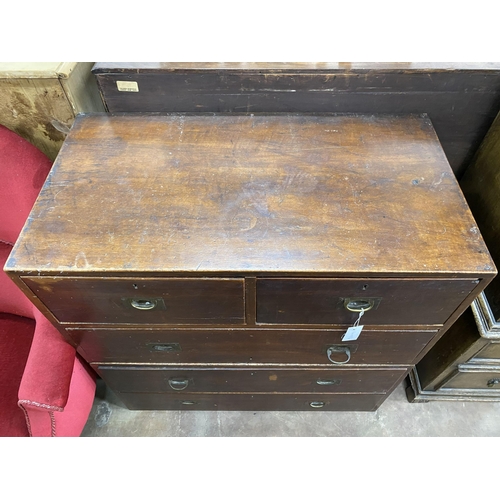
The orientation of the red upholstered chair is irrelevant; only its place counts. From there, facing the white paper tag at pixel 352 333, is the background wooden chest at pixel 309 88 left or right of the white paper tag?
left

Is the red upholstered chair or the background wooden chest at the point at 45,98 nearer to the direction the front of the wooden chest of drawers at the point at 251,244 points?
the red upholstered chair

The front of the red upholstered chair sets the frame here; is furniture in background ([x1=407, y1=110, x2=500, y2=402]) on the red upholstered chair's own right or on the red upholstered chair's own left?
on the red upholstered chair's own left

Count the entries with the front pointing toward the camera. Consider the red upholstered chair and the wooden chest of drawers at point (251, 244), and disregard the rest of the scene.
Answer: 2

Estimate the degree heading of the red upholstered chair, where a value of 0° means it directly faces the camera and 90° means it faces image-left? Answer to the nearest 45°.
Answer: approximately 0°

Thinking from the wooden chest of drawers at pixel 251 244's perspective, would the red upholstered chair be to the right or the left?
on its right

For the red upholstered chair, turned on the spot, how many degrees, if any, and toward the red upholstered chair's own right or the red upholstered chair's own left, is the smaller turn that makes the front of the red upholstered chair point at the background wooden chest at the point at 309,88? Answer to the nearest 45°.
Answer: approximately 90° to the red upholstered chair's own left

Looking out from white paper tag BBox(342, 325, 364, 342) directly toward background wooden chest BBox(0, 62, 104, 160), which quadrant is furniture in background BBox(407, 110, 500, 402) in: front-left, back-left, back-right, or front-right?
back-right
